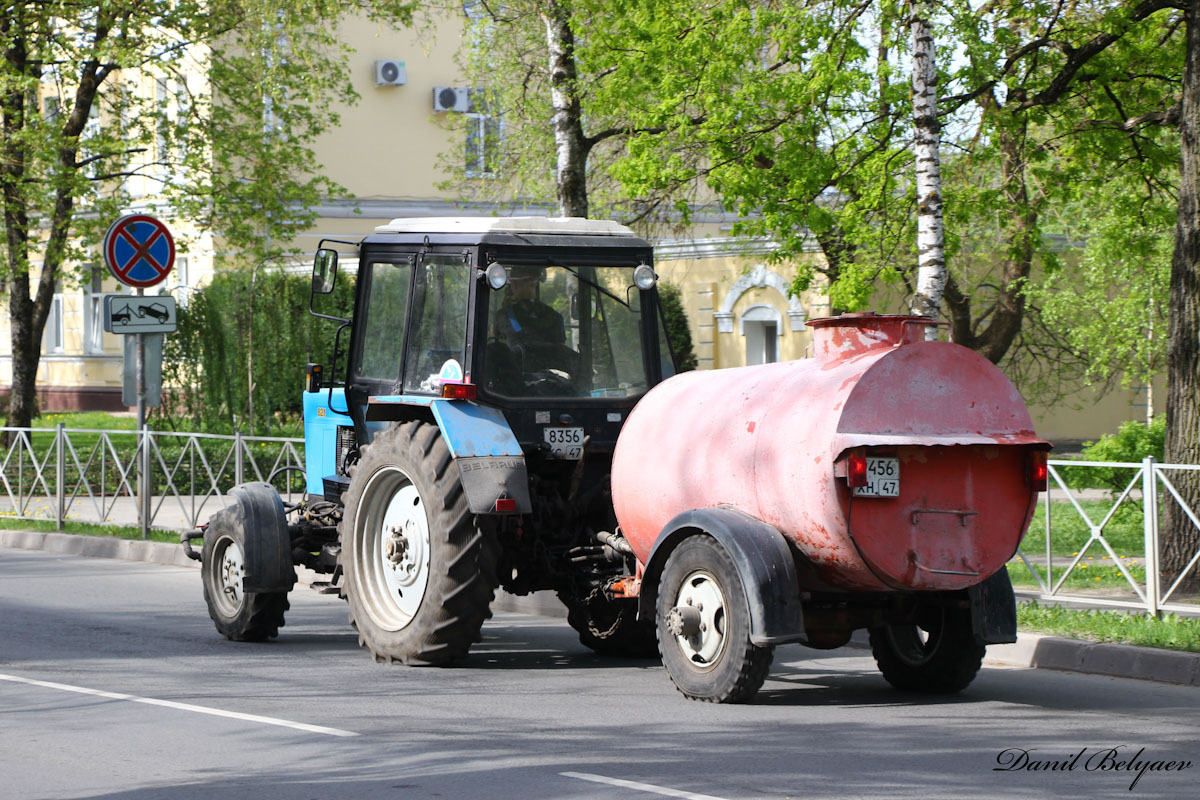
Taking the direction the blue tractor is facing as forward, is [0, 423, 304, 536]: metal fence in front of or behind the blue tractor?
in front

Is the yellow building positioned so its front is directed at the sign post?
yes

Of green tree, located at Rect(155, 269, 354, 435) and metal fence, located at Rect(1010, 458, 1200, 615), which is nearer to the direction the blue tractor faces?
the green tree

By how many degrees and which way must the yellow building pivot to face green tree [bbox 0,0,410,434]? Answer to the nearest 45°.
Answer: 0° — it already faces it

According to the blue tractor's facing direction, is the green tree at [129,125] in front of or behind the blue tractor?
in front

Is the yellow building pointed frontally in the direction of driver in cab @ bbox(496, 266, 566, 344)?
yes

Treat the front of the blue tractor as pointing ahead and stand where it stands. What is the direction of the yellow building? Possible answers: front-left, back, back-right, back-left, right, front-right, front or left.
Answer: front-right

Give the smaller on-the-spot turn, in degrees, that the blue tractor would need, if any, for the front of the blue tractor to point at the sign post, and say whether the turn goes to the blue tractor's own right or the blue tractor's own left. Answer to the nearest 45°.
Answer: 0° — it already faces it

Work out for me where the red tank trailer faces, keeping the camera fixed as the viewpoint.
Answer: facing away from the viewer and to the left of the viewer

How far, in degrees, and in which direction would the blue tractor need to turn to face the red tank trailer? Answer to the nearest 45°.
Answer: approximately 180°

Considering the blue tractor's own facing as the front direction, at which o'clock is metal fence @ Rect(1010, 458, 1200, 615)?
The metal fence is roughly at 4 o'clock from the blue tractor.

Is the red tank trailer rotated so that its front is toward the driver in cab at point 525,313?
yes
